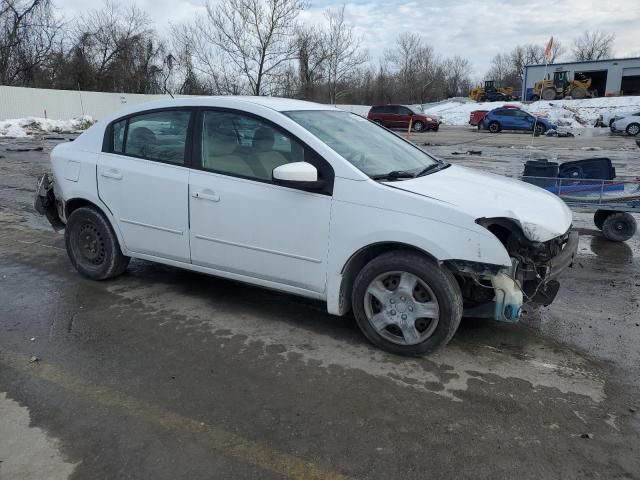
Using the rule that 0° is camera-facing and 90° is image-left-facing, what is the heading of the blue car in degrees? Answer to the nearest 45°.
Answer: approximately 270°

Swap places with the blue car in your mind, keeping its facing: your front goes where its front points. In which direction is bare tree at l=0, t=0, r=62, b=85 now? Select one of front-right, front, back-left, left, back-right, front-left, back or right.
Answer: back

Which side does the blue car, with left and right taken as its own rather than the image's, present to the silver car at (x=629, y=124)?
front

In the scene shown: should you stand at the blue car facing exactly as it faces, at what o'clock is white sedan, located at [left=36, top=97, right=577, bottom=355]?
The white sedan is roughly at 3 o'clock from the blue car.

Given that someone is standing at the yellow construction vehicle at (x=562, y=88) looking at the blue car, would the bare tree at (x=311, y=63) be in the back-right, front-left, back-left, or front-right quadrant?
front-right

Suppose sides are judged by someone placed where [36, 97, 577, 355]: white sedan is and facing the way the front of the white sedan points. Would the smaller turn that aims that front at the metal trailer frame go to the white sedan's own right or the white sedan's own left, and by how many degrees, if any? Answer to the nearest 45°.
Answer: approximately 90° to the white sedan's own left

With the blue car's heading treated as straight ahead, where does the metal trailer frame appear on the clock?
The metal trailer frame is roughly at 3 o'clock from the blue car.

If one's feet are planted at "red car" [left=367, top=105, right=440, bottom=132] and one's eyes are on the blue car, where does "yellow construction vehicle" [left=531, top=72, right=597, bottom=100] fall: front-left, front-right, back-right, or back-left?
front-left
